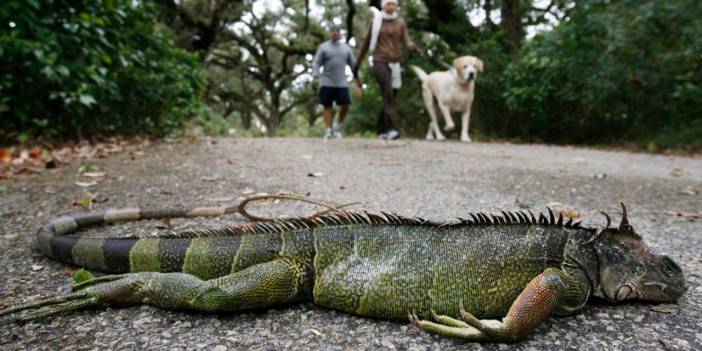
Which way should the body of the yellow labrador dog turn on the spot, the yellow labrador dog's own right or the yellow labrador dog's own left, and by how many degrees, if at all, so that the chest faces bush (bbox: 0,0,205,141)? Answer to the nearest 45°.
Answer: approximately 90° to the yellow labrador dog's own right

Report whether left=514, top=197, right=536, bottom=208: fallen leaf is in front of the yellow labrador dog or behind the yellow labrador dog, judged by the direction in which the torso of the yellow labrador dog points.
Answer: in front

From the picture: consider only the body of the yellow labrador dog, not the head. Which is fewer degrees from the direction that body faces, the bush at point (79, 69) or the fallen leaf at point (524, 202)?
the fallen leaf

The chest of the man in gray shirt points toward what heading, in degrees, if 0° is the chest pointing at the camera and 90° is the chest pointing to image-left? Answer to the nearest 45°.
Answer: approximately 0°

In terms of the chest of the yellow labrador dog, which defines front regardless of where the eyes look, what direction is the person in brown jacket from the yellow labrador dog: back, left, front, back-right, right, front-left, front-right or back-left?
right

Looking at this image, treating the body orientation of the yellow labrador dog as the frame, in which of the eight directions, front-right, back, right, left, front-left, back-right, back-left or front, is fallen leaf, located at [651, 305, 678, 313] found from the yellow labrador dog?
front-right

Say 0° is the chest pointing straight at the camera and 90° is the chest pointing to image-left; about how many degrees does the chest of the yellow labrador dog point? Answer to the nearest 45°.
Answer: approximately 315°

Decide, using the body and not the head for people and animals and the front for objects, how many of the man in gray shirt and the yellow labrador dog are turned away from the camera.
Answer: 0

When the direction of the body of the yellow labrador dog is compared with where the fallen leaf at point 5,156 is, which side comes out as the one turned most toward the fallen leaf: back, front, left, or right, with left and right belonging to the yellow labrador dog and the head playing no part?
right

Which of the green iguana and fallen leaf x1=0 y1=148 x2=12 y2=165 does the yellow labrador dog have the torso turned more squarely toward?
the green iguana

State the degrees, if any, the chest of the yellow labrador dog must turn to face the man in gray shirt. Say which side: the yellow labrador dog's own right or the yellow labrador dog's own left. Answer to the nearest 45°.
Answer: approximately 90° to the yellow labrador dog's own right

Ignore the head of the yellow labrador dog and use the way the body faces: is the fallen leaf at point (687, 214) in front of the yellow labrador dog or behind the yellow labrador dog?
in front

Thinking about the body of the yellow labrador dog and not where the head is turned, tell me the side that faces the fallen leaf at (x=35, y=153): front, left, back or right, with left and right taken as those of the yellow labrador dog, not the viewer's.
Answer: right
